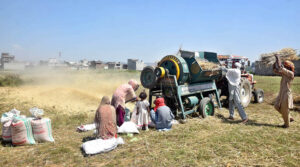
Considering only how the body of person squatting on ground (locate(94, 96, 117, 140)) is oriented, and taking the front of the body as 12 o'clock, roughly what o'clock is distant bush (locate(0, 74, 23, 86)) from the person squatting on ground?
The distant bush is roughly at 11 o'clock from the person squatting on ground.

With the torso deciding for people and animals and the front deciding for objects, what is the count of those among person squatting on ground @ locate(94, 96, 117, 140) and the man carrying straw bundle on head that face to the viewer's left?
1

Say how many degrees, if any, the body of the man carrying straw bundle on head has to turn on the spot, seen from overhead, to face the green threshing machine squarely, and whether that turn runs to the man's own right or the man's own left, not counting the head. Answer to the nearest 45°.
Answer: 0° — they already face it

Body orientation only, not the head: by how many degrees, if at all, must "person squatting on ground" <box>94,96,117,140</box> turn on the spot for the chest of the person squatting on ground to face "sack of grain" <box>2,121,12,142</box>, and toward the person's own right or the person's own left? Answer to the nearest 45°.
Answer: approximately 90° to the person's own left

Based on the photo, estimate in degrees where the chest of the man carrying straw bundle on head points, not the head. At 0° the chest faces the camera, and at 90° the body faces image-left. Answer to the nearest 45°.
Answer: approximately 90°

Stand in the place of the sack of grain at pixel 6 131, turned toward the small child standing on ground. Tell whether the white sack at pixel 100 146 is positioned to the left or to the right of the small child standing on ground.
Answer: right

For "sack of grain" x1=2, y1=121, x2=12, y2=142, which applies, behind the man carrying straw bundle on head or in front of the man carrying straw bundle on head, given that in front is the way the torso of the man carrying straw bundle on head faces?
in front

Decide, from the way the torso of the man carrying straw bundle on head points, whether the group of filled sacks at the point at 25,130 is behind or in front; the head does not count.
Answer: in front

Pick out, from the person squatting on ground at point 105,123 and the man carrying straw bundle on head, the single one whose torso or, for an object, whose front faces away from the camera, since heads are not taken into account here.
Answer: the person squatting on ground

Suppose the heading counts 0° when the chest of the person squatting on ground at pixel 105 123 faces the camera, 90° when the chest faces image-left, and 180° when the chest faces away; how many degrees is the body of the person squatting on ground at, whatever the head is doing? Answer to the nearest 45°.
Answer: approximately 180°
